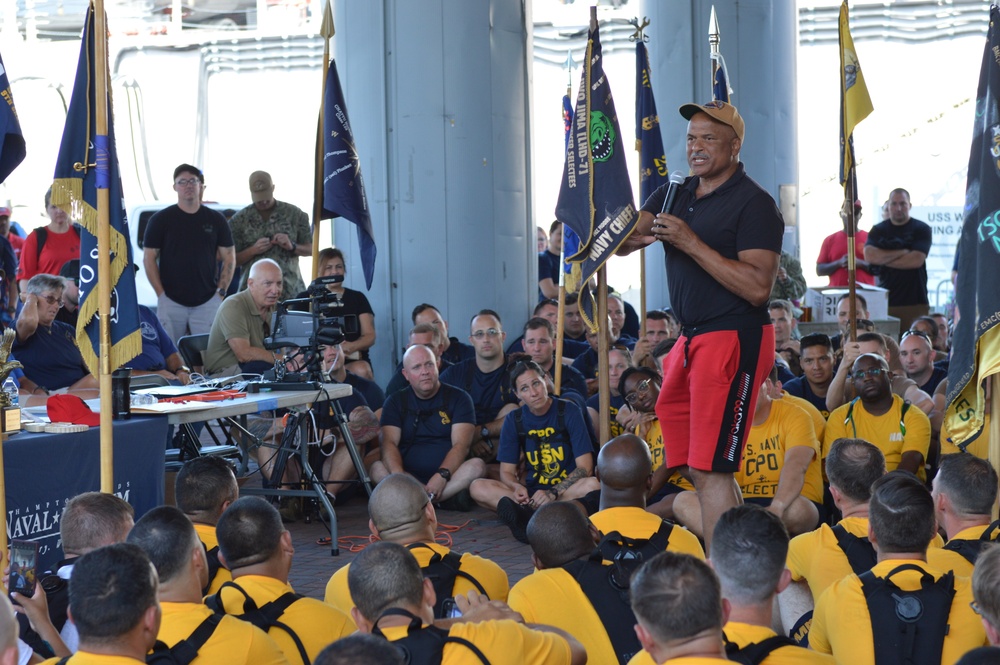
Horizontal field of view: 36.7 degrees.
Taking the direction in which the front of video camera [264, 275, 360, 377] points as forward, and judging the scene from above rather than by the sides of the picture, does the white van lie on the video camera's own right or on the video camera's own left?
on the video camera's own left

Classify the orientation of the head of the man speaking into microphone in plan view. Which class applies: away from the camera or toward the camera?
toward the camera

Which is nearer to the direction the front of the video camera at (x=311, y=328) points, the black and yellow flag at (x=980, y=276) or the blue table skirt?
the black and yellow flag

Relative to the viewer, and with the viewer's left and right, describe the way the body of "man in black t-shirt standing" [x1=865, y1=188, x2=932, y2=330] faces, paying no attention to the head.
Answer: facing the viewer

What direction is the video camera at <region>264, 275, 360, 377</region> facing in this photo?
to the viewer's right

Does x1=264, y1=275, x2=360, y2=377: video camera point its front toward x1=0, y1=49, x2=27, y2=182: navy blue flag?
no

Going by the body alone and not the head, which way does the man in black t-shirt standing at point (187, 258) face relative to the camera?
toward the camera

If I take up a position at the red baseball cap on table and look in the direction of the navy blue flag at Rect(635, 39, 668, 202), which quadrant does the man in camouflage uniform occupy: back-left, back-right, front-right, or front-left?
front-left

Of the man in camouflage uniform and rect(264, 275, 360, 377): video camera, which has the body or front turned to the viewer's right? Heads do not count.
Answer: the video camera

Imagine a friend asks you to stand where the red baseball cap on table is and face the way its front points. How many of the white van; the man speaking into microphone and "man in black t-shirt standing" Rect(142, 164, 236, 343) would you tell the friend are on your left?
2

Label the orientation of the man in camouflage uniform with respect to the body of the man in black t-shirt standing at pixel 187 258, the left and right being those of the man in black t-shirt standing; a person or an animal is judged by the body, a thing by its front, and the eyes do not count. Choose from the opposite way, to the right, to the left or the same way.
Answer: the same way

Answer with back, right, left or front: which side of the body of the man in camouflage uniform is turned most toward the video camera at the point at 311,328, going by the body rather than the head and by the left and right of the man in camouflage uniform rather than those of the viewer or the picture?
front

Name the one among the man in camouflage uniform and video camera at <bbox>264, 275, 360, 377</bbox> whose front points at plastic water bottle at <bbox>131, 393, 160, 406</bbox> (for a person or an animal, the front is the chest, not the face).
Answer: the man in camouflage uniform

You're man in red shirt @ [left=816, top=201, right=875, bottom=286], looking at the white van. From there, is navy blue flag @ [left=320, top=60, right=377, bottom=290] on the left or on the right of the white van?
left
